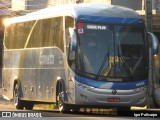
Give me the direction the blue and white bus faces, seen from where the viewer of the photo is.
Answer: facing the viewer and to the right of the viewer

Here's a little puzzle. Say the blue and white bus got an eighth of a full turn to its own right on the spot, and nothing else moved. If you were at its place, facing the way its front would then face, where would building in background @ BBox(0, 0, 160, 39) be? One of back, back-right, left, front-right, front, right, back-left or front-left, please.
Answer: back
